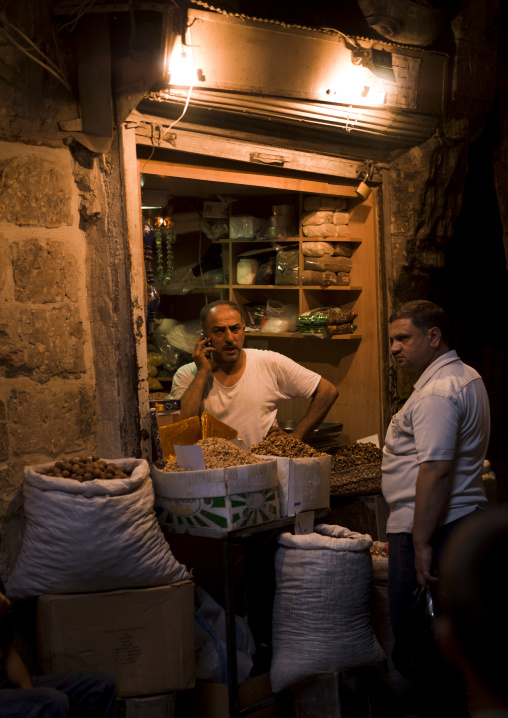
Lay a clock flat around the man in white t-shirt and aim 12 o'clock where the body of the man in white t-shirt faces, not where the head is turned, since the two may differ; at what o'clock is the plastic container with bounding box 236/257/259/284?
The plastic container is roughly at 6 o'clock from the man in white t-shirt.

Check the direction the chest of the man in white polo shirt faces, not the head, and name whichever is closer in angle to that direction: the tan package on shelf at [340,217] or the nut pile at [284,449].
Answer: the nut pile

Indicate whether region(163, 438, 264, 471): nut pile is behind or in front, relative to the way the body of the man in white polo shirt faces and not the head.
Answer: in front

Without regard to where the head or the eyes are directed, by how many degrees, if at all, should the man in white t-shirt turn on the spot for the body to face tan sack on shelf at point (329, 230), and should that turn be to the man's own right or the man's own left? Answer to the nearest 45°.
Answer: approximately 135° to the man's own left

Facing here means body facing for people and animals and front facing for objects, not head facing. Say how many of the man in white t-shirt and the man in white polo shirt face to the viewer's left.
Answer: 1

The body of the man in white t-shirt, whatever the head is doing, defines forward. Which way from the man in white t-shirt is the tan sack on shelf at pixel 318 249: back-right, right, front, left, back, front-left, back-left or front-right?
back-left

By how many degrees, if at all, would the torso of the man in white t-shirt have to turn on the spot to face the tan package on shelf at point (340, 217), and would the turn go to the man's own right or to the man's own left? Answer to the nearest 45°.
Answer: approximately 135° to the man's own left

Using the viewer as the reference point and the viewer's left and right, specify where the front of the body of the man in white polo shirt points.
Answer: facing to the left of the viewer

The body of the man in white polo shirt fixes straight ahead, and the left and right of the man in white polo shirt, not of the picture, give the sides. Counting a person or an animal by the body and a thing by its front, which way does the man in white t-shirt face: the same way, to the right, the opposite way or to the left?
to the left

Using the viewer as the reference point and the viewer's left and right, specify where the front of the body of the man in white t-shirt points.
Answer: facing the viewer
